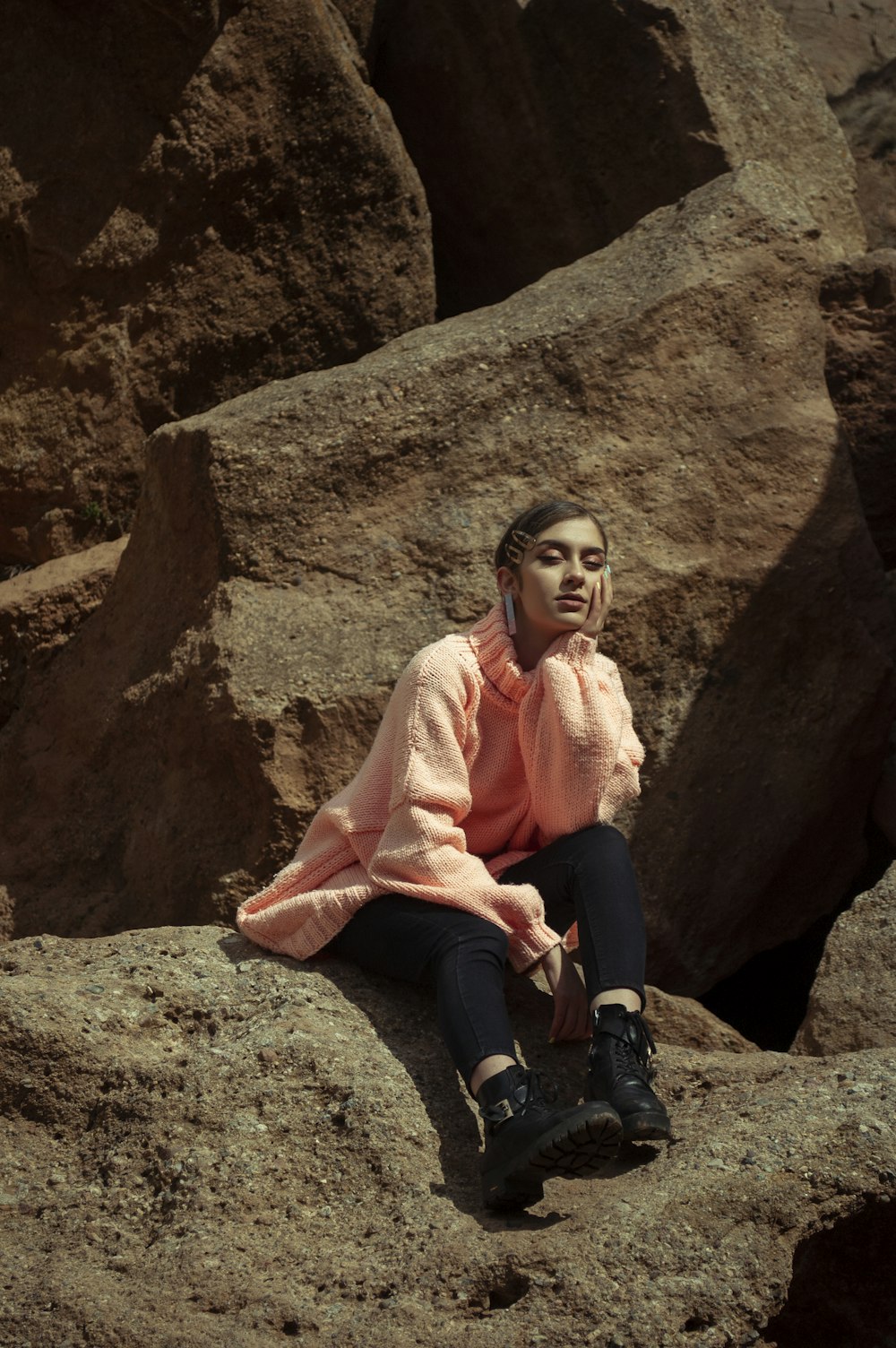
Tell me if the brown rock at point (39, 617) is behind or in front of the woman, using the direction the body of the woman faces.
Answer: behind

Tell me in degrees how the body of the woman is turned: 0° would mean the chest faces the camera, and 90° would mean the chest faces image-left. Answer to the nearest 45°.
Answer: approximately 315°

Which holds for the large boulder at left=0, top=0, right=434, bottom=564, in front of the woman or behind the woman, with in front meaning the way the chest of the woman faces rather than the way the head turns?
behind

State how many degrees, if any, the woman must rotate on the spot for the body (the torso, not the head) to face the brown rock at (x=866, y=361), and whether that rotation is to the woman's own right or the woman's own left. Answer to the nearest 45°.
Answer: approximately 90° to the woman's own left

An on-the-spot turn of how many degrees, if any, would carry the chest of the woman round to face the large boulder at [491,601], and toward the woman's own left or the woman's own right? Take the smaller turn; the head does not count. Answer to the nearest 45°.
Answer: approximately 135° to the woman's own left
